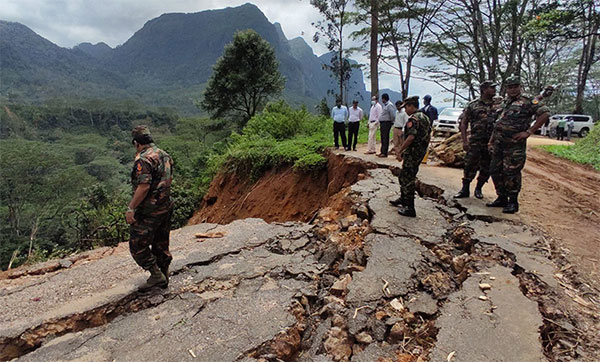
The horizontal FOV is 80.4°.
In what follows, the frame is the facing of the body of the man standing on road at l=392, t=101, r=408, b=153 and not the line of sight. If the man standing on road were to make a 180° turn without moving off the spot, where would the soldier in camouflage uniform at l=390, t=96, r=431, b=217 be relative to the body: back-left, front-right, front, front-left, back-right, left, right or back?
back-right

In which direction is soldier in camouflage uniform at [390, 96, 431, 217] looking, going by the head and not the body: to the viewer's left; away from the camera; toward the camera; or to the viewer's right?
to the viewer's left

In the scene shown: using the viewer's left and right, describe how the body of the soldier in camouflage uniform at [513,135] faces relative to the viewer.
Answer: facing the viewer and to the left of the viewer

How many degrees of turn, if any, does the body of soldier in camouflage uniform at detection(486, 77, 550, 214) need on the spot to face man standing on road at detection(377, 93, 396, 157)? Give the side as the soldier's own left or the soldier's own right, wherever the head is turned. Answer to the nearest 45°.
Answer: approximately 90° to the soldier's own right

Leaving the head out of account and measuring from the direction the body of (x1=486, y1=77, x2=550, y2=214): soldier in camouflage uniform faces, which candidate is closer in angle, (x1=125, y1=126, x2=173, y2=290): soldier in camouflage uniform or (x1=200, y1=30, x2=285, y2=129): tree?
the soldier in camouflage uniform

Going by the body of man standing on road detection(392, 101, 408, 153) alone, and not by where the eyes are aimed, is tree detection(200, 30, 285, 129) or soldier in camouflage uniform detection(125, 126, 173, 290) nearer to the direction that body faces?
the soldier in camouflage uniform

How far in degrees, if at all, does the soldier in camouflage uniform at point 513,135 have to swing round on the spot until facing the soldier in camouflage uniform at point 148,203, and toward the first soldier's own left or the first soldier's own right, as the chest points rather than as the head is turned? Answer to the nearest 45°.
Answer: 0° — they already face them

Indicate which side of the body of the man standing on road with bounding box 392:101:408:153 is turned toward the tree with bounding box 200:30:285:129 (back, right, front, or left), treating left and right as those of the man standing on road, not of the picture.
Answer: back

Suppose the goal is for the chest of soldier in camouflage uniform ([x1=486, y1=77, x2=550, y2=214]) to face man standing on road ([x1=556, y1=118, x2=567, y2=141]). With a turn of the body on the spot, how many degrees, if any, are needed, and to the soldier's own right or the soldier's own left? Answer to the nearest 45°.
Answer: approximately 135° to the soldier's own right

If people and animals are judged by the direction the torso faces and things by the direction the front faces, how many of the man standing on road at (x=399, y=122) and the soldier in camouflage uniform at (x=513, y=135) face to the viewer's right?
0

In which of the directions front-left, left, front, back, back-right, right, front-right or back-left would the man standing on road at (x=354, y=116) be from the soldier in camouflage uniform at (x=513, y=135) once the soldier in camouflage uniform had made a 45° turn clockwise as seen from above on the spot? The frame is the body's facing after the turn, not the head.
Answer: front-right

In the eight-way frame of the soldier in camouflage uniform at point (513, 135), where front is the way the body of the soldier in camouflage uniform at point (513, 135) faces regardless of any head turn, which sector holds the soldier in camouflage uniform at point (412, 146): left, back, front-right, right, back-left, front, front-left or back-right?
front
